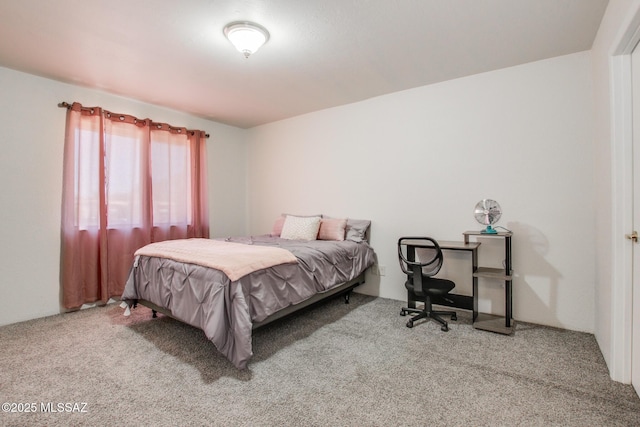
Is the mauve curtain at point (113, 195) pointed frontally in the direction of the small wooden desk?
yes

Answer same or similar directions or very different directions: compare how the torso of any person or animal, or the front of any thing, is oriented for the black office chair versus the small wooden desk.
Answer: very different directions

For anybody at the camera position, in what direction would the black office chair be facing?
facing away from the viewer and to the right of the viewer

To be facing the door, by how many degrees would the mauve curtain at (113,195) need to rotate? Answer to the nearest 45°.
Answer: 0° — it already faces it

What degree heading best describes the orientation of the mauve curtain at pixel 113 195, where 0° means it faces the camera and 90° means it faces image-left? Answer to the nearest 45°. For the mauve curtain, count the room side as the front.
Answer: approximately 315°

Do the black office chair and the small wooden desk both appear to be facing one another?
yes

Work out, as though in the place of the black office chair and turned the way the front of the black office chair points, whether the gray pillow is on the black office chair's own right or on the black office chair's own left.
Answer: on the black office chair's own left

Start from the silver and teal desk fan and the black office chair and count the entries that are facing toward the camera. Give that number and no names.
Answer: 1

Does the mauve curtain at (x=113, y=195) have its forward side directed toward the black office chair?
yes

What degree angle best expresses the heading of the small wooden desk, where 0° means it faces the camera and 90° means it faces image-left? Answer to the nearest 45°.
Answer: approximately 45°
